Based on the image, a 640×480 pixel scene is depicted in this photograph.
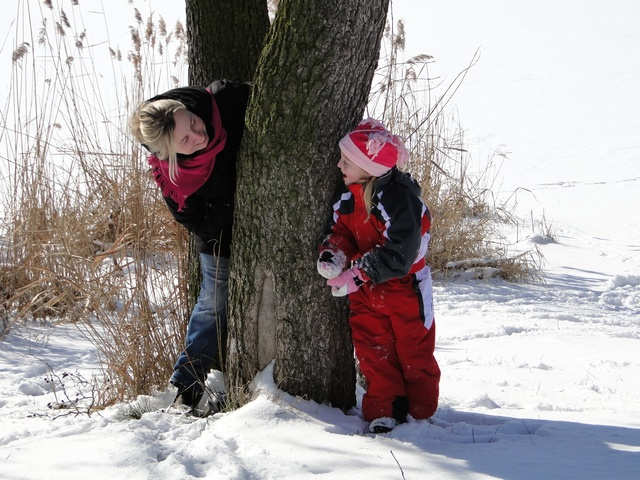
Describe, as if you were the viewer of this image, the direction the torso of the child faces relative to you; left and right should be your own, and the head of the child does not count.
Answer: facing the viewer and to the left of the viewer

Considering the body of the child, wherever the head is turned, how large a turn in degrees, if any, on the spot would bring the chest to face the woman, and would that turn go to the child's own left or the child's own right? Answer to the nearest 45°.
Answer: approximately 45° to the child's own right

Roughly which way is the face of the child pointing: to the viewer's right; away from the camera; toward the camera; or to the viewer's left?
to the viewer's left
